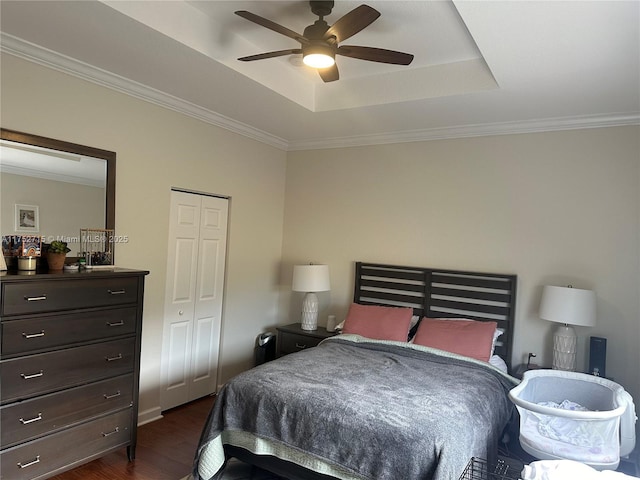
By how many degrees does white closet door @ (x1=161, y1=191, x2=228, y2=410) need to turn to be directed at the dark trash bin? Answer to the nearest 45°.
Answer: approximately 90° to its left

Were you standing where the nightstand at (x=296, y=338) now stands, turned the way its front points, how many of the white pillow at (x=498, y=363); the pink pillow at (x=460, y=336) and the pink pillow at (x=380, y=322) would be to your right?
0

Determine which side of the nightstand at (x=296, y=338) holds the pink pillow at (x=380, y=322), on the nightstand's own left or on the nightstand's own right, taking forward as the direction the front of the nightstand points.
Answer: on the nightstand's own left

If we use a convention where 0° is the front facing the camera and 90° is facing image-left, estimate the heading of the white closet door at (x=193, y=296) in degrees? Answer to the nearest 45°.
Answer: approximately 315°

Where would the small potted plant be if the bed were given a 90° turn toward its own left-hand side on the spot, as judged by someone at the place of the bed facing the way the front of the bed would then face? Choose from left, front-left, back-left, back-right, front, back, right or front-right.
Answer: back-right

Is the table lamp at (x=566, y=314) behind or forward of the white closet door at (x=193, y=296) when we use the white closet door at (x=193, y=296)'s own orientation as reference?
forward

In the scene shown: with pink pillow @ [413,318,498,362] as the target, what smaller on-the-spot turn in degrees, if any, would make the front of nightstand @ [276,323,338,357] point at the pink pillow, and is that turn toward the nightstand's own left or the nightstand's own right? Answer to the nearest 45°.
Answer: approximately 90° to the nightstand's own left

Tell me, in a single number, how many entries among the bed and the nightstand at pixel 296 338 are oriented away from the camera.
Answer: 0

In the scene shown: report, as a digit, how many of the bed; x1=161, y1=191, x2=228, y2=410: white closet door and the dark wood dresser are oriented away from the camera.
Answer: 0

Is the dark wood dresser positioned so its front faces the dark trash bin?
no

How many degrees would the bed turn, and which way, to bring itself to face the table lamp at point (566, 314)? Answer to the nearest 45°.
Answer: approximately 180°

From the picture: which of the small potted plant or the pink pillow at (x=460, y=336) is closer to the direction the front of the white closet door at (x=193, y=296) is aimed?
the pink pillow

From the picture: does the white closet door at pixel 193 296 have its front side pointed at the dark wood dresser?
no

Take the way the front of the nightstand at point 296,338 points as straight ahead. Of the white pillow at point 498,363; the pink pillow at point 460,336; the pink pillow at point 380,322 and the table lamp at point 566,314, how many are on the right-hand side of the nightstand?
0

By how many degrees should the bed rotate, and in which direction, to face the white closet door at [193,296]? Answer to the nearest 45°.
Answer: approximately 90° to its right

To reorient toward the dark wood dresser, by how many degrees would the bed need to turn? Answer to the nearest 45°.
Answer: approximately 45° to its right

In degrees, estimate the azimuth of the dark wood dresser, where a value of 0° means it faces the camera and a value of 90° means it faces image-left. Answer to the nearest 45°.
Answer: approximately 315°

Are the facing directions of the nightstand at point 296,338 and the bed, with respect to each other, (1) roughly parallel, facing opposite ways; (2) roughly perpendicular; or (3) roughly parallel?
roughly parallel

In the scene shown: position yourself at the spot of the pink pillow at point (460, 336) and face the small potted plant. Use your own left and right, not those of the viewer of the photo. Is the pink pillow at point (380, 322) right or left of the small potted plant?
right

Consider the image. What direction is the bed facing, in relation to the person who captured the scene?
facing the viewer and to the left of the viewer

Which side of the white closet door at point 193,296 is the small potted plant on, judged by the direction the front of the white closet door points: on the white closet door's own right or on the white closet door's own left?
on the white closet door's own right
